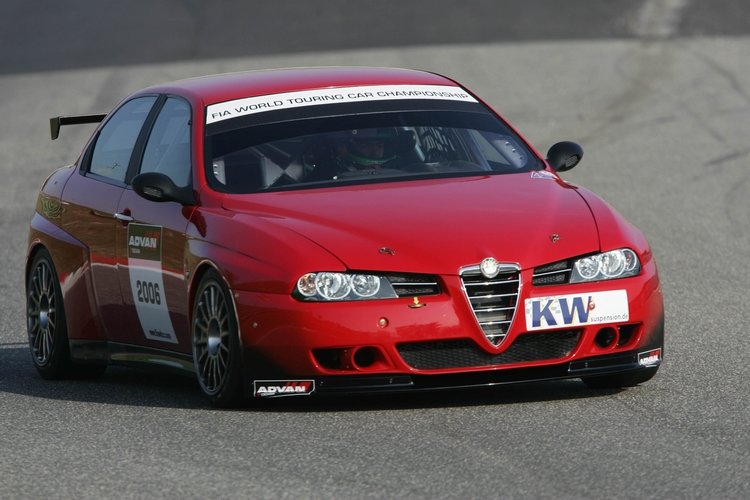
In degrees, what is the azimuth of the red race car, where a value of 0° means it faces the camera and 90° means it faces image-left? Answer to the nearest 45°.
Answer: approximately 315°
